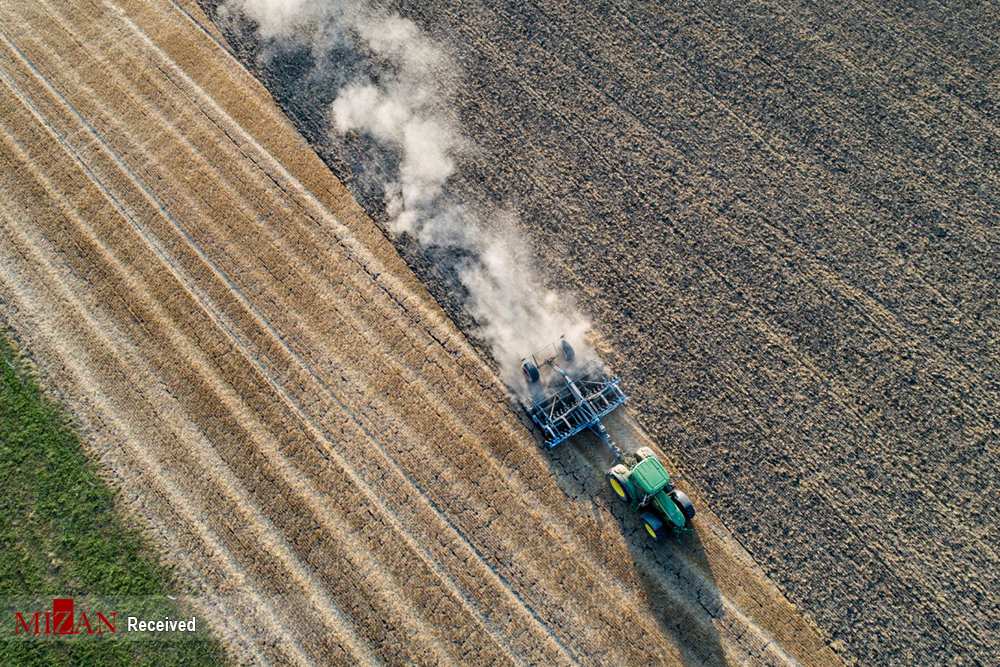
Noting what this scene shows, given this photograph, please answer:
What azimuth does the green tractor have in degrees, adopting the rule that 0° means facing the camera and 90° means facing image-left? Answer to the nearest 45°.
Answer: approximately 315°

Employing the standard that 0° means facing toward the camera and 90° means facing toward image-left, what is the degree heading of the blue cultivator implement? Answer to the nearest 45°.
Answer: approximately 315°
